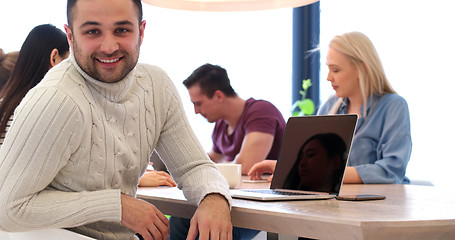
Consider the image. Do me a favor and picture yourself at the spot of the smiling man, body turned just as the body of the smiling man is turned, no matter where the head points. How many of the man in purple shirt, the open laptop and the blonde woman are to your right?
0

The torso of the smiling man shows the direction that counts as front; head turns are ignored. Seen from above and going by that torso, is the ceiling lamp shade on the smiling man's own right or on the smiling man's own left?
on the smiling man's own left

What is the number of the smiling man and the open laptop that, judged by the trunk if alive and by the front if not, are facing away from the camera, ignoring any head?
0

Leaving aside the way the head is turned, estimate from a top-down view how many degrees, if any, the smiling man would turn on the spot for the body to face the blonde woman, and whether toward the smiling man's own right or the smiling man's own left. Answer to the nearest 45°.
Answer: approximately 90° to the smiling man's own left

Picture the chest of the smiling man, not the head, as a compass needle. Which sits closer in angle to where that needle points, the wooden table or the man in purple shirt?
the wooden table

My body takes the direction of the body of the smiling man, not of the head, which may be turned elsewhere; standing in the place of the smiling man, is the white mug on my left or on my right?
on my left

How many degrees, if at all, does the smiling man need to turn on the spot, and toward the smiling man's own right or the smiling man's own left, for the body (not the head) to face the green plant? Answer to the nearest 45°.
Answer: approximately 90° to the smiling man's own left

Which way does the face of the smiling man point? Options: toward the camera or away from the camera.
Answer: toward the camera

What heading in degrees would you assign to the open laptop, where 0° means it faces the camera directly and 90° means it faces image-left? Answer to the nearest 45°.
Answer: approximately 45°

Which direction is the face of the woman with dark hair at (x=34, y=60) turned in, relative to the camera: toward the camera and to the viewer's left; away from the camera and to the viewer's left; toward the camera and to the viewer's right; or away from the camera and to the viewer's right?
away from the camera and to the viewer's right

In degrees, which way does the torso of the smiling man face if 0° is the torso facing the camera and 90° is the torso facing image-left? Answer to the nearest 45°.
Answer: approximately 315°

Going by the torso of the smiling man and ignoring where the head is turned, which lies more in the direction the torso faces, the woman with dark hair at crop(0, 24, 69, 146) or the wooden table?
the wooden table

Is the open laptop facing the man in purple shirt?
no

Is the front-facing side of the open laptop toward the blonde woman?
no

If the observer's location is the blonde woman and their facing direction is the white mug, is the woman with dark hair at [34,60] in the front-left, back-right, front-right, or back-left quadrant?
front-right

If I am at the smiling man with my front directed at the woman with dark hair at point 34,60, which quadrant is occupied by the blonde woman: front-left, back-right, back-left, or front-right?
front-right
